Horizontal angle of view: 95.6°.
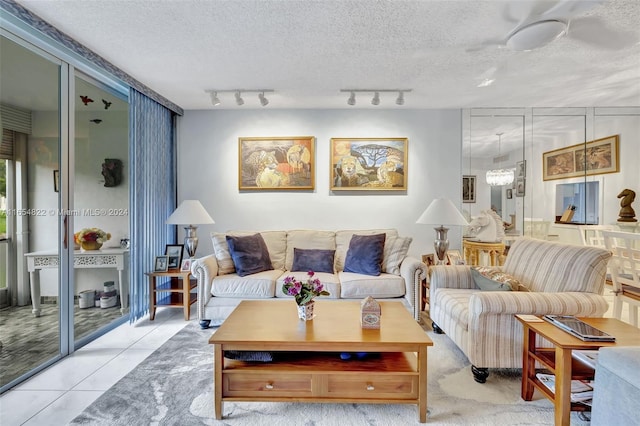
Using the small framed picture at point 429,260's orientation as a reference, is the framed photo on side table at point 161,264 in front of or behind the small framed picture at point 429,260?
in front

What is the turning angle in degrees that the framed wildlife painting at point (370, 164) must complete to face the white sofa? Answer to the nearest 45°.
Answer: approximately 45° to its right

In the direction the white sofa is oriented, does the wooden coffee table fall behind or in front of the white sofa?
in front

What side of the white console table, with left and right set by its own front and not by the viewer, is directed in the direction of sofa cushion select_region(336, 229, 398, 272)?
left

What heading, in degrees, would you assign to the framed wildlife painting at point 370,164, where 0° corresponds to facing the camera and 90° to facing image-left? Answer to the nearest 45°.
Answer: approximately 0°

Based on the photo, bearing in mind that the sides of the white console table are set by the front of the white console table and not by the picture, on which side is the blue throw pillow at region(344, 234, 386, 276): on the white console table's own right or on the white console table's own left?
on the white console table's own left

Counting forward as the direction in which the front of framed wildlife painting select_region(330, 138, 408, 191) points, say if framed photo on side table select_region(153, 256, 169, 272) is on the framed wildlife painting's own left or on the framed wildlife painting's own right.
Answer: on the framed wildlife painting's own right

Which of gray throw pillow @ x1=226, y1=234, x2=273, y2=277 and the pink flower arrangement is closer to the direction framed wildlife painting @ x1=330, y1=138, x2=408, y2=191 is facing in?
the pink flower arrangement

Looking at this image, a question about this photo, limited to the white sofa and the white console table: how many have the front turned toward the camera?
2
